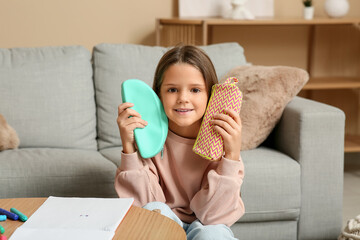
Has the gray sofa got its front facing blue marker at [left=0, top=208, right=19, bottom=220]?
yes

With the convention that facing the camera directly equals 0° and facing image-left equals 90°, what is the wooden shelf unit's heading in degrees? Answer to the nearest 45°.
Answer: approximately 0°

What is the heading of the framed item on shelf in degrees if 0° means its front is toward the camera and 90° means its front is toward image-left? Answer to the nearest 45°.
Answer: approximately 0°

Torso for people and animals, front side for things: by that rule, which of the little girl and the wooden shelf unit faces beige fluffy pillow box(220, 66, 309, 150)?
the wooden shelf unit

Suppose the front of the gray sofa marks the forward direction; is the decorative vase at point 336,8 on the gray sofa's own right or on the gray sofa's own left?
on the gray sofa's own left

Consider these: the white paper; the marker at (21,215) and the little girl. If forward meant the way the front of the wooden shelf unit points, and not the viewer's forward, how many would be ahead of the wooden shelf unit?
3

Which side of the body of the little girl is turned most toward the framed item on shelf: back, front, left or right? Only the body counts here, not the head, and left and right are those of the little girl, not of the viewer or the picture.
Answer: back

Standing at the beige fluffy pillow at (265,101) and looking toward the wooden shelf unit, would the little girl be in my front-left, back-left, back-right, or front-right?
back-left
